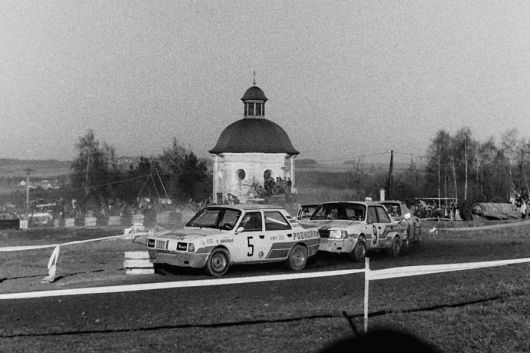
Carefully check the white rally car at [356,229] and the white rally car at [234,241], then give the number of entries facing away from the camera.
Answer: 0

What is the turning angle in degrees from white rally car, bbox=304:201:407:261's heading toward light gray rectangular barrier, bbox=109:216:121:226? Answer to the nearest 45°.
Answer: approximately 90° to its right

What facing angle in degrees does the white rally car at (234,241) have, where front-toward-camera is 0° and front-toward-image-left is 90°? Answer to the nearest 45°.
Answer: approximately 45°

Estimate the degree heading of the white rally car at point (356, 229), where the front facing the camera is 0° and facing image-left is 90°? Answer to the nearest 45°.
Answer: approximately 45°

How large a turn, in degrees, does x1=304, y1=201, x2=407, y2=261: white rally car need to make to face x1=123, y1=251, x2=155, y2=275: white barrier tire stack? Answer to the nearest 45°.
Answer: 0° — it already faces it

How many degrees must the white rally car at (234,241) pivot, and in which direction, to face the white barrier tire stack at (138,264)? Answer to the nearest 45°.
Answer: approximately 45° to its right

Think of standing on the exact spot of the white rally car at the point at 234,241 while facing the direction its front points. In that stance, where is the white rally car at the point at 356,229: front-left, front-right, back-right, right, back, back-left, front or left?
back

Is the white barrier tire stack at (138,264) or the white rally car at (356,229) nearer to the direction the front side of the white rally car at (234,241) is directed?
the white barrier tire stack
